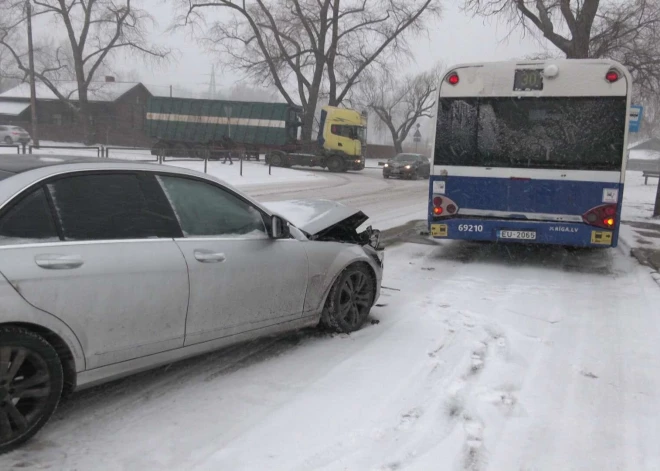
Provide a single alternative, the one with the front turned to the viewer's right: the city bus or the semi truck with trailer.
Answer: the semi truck with trailer

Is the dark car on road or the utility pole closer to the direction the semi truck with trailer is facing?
the dark car on road

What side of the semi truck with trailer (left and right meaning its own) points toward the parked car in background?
back

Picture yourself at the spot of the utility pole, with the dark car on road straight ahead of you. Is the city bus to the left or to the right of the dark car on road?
right

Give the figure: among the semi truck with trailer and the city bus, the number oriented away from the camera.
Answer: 1

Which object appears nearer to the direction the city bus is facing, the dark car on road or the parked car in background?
the dark car on road

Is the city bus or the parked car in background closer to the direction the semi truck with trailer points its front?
the city bus

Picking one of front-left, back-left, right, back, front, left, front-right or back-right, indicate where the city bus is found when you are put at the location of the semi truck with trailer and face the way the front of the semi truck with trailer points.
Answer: right

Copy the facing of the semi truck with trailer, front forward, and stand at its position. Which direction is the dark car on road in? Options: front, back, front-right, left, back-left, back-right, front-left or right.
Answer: front-right

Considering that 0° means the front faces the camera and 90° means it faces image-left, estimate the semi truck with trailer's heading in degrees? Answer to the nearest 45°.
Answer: approximately 270°

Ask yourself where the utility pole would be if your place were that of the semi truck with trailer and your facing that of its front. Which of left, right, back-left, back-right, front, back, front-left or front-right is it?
back

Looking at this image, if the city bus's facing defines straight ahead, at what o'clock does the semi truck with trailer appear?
The semi truck with trailer is roughly at 11 o'clock from the city bus.

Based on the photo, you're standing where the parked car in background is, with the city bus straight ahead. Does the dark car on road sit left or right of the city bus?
left

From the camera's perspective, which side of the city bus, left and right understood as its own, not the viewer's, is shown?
back

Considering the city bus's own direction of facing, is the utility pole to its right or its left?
on its left
